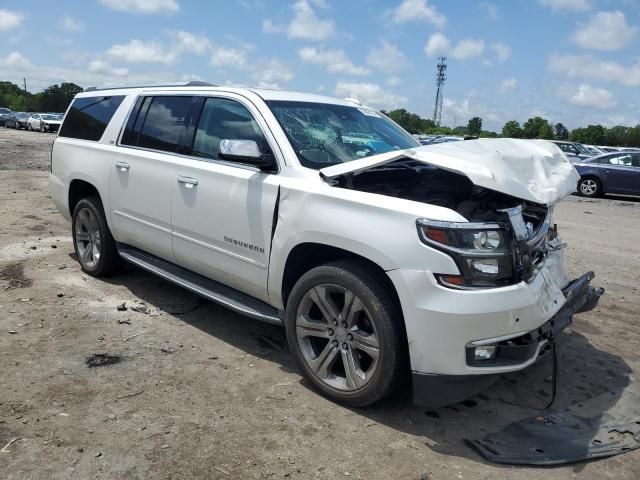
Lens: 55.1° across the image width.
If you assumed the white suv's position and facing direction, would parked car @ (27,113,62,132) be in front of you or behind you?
behind

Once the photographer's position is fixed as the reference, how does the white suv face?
facing the viewer and to the right of the viewer

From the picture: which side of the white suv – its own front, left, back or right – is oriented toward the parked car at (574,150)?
left

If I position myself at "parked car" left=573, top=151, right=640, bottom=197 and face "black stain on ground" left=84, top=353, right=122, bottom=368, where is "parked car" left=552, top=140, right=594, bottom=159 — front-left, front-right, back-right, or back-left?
back-right

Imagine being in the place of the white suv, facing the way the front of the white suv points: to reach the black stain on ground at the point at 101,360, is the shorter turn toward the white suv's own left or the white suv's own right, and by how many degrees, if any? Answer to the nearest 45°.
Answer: approximately 135° to the white suv's own right

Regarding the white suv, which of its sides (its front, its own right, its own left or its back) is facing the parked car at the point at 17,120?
back
